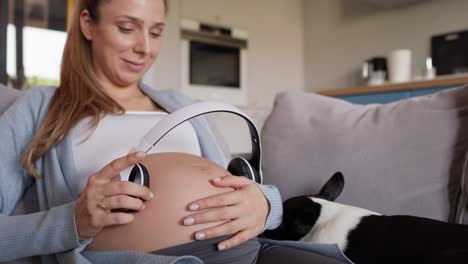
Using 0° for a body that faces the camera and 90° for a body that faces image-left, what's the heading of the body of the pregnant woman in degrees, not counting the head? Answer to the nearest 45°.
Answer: approximately 315°

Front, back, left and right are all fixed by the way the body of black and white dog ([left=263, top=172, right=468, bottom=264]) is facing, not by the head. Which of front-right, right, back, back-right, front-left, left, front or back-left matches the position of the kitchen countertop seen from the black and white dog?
right

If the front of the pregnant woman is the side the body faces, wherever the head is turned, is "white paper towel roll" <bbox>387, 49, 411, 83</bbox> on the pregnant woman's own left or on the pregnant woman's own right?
on the pregnant woman's own left

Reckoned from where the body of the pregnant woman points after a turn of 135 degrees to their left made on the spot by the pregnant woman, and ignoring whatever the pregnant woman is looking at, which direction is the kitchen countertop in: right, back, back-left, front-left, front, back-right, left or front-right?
front-right

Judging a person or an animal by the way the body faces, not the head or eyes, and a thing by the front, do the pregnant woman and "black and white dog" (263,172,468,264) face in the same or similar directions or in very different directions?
very different directions

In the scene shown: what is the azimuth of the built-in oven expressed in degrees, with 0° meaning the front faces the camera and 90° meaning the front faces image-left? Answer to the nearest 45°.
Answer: approximately 45°

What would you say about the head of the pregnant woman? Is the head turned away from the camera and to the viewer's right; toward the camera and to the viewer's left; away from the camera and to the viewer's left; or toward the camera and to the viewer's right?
toward the camera and to the viewer's right

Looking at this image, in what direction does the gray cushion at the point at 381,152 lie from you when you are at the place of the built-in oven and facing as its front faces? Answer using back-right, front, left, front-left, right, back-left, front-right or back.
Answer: front-left

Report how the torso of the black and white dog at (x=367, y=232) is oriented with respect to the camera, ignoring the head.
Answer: to the viewer's left

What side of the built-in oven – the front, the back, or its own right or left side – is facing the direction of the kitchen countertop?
left

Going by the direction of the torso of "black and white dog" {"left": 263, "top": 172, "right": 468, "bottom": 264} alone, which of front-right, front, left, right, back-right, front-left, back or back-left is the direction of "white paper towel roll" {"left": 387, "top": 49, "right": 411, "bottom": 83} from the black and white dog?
right
